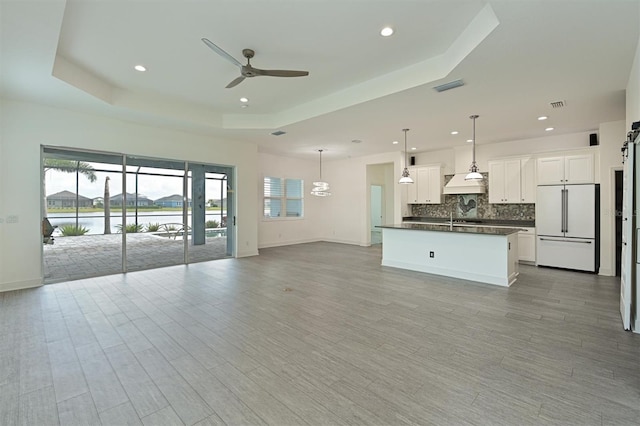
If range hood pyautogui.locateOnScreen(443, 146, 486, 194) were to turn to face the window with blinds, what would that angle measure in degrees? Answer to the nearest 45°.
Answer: approximately 90° to its right

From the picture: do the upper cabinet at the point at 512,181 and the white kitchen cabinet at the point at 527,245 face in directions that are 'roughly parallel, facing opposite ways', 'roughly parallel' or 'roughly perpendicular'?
roughly parallel

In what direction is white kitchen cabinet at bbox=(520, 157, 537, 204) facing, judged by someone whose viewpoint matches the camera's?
facing the viewer

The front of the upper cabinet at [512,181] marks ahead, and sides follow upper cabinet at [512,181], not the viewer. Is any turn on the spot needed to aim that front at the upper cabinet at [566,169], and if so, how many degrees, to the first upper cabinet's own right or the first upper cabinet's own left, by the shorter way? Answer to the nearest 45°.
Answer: approximately 45° to the first upper cabinet's own left

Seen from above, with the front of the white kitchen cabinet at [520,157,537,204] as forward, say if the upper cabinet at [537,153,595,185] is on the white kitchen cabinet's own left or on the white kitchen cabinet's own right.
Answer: on the white kitchen cabinet's own left

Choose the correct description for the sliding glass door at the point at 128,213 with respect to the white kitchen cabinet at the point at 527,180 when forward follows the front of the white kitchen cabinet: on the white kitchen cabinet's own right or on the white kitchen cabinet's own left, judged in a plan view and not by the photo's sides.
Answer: on the white kitchen cabinet's own right

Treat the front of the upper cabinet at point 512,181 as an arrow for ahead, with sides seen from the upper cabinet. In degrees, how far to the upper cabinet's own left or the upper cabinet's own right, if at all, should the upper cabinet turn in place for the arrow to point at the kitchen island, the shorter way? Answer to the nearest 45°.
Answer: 0° — it already faces it

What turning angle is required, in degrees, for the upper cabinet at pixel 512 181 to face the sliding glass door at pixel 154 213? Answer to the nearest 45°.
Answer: approximately 45° to its right

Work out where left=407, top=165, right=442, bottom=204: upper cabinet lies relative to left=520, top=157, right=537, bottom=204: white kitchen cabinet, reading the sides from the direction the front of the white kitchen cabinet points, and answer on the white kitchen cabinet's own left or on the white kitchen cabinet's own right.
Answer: on the white kitchen cabinet's own right

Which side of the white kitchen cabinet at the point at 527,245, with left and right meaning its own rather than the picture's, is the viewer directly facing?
front

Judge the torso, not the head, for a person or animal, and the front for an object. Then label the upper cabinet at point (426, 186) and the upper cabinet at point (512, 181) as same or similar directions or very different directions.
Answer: same or similar directions
